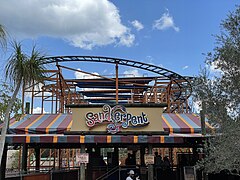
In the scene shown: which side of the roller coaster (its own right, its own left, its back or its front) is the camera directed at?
front

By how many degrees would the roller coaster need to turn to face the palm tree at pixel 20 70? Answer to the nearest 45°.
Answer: approximately 45° to its right

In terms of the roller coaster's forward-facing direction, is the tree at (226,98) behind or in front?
in front
